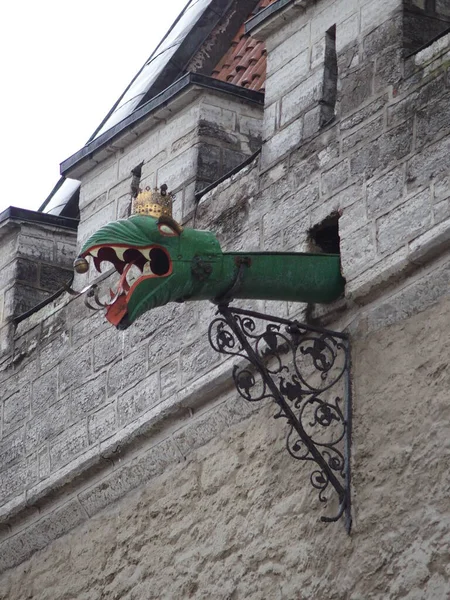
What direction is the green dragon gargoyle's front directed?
to the viewer's left
